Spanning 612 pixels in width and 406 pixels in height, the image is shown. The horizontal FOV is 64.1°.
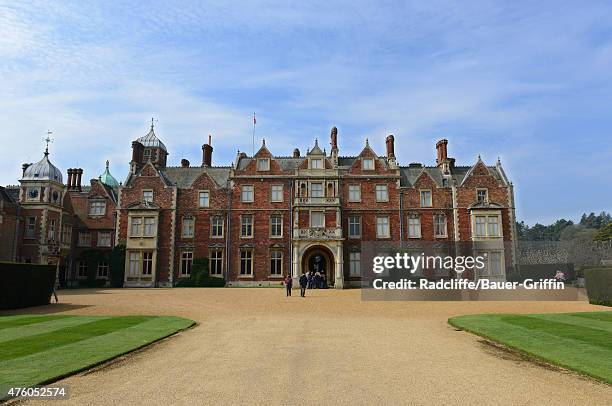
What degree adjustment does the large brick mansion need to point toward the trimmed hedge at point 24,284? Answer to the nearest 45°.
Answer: approximately 45° to its right

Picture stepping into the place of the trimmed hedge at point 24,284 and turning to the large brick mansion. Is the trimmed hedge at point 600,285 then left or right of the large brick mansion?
right

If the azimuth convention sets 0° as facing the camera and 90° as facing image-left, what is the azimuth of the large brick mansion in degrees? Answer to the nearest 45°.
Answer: approximately 0°

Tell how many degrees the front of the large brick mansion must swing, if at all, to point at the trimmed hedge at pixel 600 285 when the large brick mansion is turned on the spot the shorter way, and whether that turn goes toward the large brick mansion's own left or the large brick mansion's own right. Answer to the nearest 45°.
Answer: approximately 45° to the large brick mansion's own left
